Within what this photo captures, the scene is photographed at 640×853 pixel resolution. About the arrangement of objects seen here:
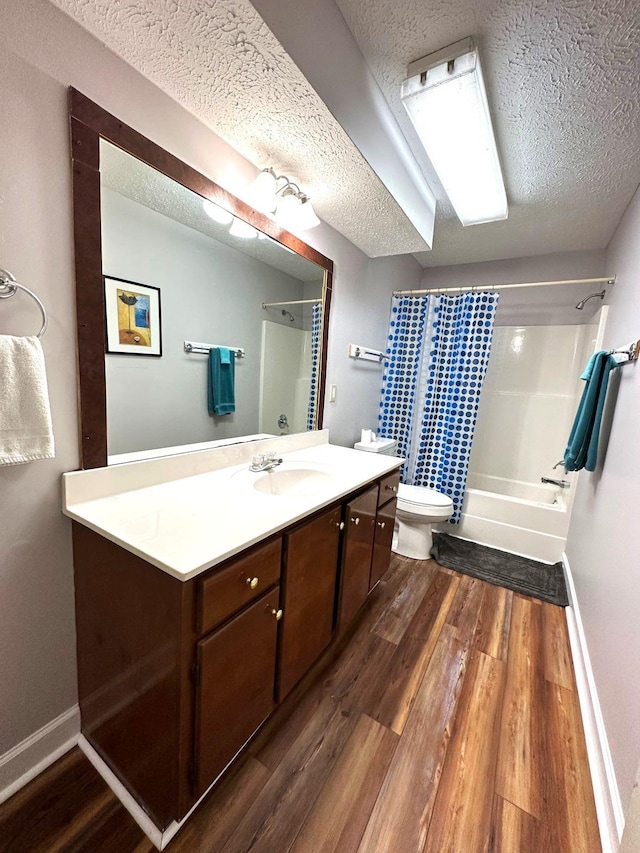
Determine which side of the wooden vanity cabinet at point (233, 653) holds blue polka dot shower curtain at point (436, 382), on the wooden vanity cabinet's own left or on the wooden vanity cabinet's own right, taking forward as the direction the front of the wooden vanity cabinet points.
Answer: on the wooden vanity cabinet's own left

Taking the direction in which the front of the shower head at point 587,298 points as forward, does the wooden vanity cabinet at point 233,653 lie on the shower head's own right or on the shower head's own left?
on the shower head's own left

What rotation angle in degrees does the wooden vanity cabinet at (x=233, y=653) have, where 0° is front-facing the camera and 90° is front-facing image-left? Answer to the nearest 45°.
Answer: approximately 315°

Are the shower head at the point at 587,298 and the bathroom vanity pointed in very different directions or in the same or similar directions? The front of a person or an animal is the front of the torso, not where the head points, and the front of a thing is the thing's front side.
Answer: very different directions

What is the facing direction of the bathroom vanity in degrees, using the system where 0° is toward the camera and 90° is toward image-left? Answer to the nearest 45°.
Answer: approximately 315°

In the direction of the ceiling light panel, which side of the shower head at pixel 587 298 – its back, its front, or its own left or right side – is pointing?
left

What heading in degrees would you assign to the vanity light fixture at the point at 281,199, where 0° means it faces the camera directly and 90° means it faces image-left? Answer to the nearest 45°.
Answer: approximately 315°

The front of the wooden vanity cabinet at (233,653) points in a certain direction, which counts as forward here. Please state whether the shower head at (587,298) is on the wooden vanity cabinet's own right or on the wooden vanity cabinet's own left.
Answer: on the wooden vanity cabinet's own left

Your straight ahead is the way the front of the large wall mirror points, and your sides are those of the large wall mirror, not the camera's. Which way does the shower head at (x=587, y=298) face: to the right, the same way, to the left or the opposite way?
the opposite way

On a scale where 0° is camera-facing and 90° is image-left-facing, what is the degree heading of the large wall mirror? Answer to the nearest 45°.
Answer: approximately 315°

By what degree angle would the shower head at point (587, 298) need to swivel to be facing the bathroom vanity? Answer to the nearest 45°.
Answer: approximately 90° to its left

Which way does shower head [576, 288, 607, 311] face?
to the viewer's left
